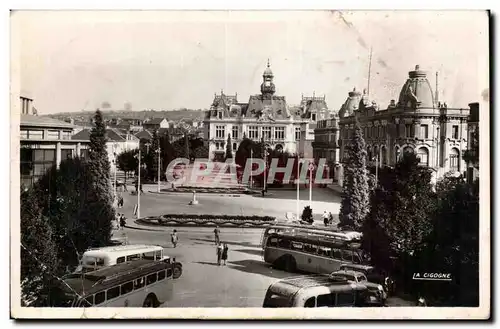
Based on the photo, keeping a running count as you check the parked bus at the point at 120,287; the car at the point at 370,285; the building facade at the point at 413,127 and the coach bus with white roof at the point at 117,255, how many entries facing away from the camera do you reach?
0

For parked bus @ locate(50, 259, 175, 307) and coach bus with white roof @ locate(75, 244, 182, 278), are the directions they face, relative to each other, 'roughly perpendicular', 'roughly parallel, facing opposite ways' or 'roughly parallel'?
roughly parallel

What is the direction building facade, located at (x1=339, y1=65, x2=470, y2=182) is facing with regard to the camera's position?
facing the viewer and to the left of the viewer

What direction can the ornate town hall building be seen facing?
toward the camera

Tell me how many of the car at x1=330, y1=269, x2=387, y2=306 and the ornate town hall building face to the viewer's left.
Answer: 0

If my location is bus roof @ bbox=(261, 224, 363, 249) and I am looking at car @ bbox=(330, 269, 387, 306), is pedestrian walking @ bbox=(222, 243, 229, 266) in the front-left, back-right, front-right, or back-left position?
back-right

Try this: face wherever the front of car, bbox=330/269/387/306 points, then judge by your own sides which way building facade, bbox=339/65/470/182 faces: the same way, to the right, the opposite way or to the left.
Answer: to the right
